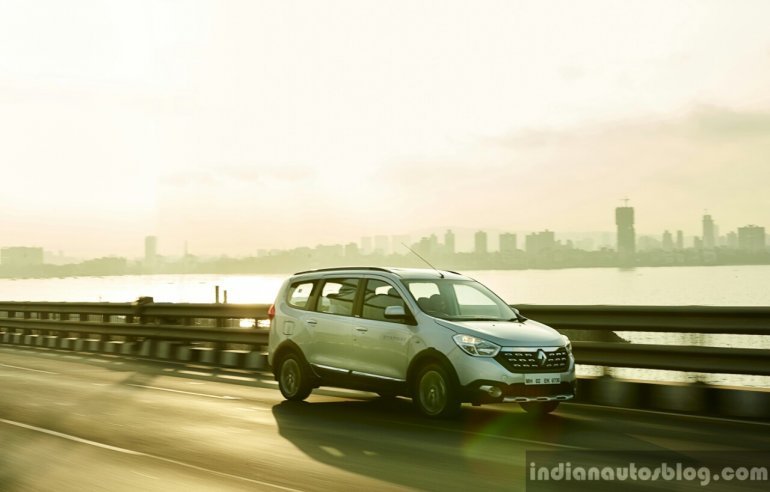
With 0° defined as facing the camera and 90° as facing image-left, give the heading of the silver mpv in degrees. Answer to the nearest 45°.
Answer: approximately 315°
